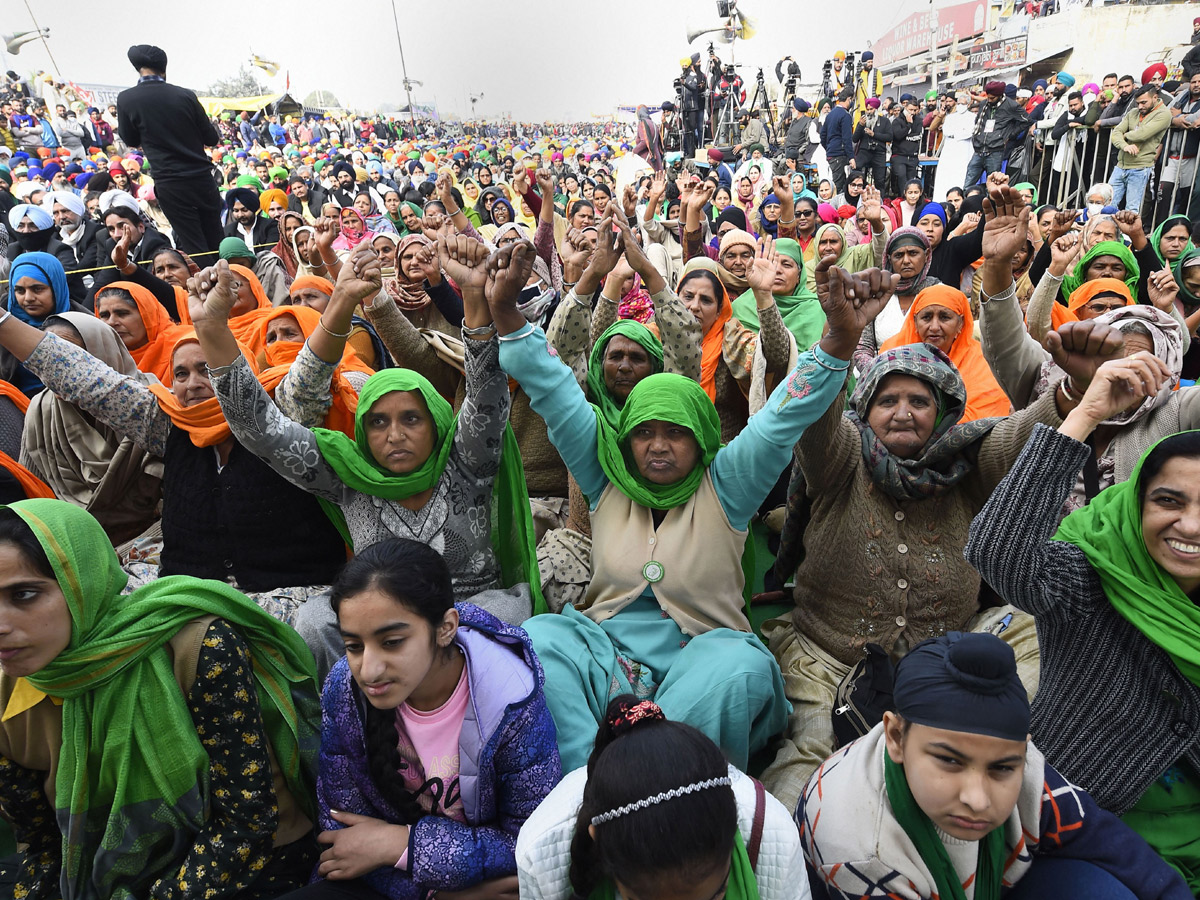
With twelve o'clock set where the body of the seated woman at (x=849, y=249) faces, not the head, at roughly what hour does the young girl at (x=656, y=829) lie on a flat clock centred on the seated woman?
The young girl is roughly at 12 o'clock from the seated woman.

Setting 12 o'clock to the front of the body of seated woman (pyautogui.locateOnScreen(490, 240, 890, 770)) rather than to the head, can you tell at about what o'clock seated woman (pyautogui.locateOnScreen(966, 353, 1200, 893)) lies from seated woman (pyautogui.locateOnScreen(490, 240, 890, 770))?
seated woman (pyautogui.locateOnScreen(966, 353, 1200, 893)) is roughly at 10 o'clock from seated woman (pyautogui.locateOnScreen(490, 240, 890, 770)).

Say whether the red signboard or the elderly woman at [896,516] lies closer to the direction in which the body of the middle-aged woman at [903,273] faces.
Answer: the elderly woman

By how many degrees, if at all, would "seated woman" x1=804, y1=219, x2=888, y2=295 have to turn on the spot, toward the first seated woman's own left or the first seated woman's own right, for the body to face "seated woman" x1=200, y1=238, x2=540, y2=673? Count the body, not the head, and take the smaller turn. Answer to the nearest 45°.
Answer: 0° — they already face them

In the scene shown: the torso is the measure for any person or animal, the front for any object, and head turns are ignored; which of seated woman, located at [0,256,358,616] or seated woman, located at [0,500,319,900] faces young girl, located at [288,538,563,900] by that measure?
seated woman, located at [0,256,358,616]

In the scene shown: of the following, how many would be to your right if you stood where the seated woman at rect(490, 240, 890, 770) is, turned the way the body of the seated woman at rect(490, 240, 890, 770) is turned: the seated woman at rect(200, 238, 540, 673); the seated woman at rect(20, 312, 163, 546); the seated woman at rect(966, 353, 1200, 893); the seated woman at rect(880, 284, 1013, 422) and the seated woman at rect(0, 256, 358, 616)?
3

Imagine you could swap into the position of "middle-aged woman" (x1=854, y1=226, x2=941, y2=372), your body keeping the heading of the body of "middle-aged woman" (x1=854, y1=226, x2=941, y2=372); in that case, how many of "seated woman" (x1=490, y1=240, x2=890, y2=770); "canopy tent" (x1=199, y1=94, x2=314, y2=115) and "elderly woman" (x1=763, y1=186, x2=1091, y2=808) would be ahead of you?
2

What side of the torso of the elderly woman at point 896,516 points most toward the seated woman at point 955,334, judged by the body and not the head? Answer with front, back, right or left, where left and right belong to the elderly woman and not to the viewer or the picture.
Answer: back

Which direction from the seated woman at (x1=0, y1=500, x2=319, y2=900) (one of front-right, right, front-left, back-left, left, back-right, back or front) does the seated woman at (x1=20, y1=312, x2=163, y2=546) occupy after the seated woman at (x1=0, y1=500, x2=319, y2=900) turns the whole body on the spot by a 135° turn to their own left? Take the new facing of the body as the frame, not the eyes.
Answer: left

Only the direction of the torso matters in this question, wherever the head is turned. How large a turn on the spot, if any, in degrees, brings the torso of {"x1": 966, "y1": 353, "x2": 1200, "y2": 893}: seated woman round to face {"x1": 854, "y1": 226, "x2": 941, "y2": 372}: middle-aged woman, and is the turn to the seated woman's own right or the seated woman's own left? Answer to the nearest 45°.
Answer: approximately 180°

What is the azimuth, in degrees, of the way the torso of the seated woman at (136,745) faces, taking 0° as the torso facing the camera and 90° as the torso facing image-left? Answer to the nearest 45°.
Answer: approximately 45°

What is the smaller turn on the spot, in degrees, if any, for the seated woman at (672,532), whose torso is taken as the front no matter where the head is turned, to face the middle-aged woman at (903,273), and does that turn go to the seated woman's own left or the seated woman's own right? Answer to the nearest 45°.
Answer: approximately 135° to the seated woman's own left

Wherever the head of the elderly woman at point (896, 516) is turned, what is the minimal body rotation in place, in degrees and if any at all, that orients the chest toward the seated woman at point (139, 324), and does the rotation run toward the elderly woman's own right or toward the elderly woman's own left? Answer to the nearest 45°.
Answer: approximately 90° to the elderly woman's own right

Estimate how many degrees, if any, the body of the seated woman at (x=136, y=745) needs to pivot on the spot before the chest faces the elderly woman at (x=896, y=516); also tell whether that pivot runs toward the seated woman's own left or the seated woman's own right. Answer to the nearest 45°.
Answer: approximately 135° to the seated woman's own left
